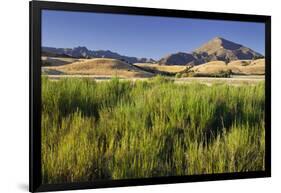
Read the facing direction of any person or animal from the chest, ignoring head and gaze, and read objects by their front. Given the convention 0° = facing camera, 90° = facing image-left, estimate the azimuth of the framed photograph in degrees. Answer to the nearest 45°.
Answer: approximately 315°
